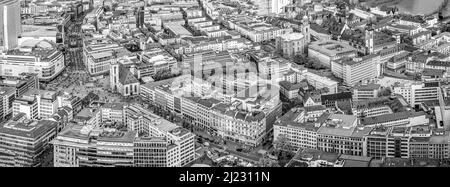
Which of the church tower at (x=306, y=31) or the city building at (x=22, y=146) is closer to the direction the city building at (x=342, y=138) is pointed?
the city building

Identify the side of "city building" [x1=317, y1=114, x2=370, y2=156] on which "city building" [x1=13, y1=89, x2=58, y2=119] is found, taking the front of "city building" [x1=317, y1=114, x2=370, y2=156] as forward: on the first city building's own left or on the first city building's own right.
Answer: on the first city building's own right

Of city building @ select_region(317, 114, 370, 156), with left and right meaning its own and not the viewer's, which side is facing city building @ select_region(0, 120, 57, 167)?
right

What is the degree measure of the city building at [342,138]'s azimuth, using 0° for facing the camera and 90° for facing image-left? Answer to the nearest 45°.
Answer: approximately 0°

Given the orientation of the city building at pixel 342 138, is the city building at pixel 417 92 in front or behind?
behind

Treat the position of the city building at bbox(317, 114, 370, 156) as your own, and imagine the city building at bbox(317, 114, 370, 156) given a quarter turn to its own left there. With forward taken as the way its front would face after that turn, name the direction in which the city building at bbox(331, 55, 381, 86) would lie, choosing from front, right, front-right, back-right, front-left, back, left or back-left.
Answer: left

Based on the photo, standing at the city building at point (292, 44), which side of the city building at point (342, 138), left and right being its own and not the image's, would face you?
back

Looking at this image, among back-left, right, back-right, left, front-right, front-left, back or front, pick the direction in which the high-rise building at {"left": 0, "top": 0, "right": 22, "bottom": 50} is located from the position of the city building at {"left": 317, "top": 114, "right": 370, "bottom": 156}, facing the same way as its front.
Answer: back-right

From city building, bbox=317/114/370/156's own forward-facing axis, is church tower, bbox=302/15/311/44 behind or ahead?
behind
